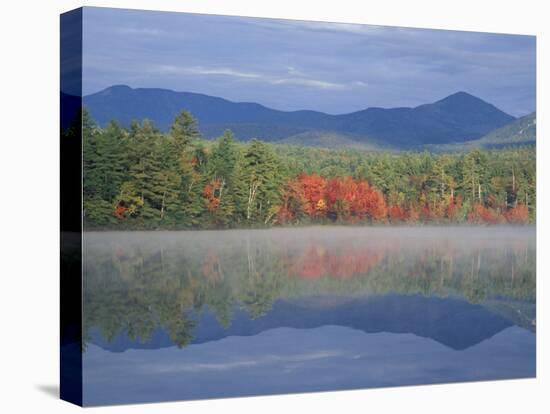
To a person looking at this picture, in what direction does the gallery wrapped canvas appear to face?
facing the viewer and to the right of the viewer
